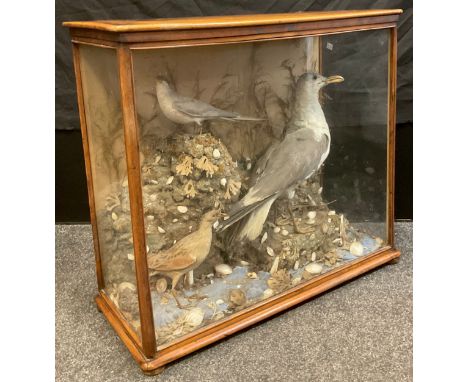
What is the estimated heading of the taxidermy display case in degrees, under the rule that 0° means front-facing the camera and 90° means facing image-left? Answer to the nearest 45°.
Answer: approximately 315°
